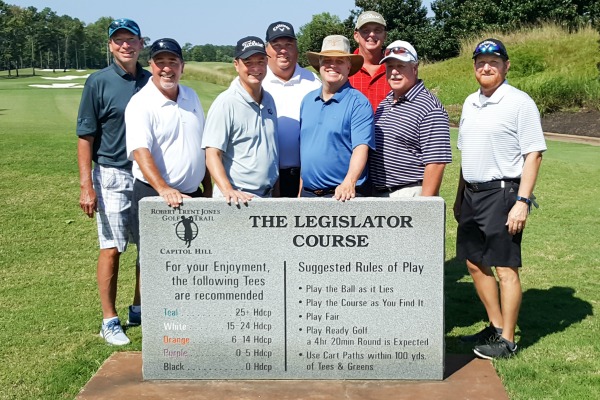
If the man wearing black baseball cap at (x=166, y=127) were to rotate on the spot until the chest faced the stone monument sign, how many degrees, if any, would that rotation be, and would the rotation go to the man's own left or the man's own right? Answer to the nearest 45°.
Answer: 0° — they already face it

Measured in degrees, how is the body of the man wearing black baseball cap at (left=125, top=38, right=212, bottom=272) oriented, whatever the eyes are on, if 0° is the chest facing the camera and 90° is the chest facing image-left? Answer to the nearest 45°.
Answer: approximately 315°

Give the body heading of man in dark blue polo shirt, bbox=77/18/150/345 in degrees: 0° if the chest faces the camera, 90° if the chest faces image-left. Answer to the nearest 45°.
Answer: approximately 315°

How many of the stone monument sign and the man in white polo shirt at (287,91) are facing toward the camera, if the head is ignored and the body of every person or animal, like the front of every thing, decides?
2
